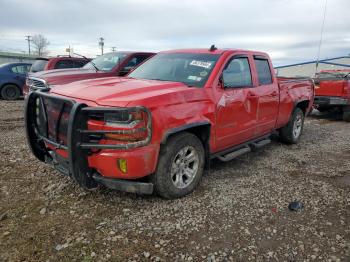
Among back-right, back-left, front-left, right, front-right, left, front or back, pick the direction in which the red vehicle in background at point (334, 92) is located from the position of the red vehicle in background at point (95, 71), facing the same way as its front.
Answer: back-left

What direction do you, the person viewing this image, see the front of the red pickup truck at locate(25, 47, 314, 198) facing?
facing the viewer and to the left of the viewer

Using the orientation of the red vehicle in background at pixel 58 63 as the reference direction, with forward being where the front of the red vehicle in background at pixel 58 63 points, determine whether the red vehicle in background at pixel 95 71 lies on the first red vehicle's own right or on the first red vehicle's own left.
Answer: on the first red vehicle's own left

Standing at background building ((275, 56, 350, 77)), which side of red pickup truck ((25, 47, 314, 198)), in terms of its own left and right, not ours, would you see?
back

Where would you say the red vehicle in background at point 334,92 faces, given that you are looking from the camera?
facing away from the viewer and to the right of the viewer

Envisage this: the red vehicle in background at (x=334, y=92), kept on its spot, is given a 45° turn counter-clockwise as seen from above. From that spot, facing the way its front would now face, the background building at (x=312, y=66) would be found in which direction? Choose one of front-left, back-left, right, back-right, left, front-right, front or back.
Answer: front

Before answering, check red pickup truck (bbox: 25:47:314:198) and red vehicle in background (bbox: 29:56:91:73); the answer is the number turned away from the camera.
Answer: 0

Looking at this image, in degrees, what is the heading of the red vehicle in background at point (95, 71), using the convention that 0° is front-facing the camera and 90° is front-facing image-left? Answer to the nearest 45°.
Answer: approximately 45°

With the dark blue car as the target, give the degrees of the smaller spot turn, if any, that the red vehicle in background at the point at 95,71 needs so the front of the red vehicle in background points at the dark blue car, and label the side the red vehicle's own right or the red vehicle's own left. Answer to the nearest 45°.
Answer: approximately 90° to the red vehicle's own right

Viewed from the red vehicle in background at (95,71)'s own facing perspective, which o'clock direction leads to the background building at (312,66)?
The background building is roughly at 6 o'clock from the red vehicle in background.
